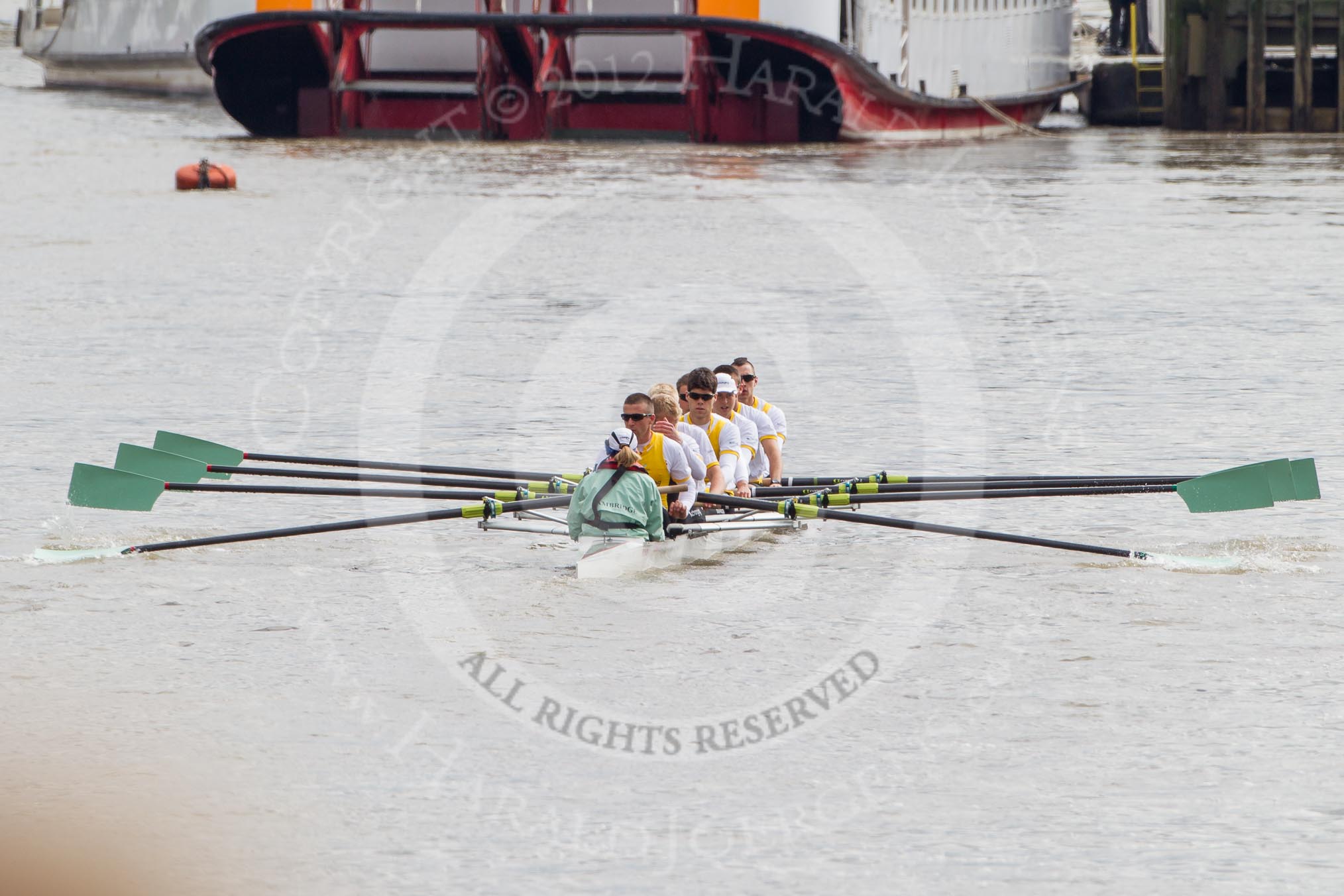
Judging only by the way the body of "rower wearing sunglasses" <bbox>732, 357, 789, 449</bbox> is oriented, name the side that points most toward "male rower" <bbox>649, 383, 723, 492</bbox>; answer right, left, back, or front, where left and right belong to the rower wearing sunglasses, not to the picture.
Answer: front

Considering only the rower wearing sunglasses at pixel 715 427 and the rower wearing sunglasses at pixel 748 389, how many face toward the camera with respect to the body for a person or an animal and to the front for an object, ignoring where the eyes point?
2

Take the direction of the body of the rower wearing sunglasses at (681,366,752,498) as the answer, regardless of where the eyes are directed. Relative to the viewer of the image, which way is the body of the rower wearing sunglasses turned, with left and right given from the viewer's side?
facing the viewer

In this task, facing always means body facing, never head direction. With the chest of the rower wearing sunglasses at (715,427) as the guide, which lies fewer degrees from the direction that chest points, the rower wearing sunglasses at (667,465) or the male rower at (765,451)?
the rower wearing sunglasses

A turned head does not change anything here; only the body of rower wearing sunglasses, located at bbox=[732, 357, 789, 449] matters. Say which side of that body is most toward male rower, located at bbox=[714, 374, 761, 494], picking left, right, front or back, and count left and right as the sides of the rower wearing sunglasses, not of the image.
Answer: front

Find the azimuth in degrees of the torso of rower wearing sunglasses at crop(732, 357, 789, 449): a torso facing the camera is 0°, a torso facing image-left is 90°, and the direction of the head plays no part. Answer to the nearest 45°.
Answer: approximately 0°

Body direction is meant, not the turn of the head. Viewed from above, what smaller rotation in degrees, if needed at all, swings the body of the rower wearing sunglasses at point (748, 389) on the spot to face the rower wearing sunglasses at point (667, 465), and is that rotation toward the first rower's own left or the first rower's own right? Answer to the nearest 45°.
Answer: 0° — they already face them
